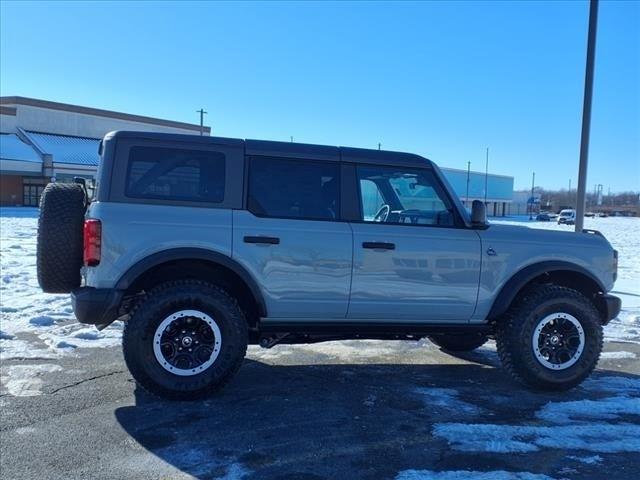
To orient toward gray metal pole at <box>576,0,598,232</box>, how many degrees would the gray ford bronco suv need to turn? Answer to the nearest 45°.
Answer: approximately 45° to its left

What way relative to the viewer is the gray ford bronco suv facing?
to the viewer's right
